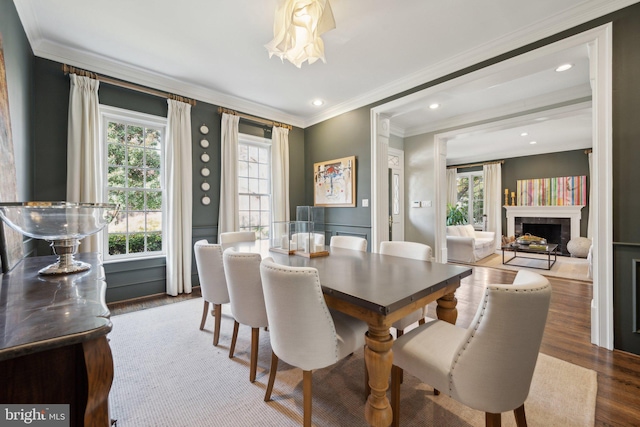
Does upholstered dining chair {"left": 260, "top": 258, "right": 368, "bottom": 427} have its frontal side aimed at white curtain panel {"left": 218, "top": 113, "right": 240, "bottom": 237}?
no

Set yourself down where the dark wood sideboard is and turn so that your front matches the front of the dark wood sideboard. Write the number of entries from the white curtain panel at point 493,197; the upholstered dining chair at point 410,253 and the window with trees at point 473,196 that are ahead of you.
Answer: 3

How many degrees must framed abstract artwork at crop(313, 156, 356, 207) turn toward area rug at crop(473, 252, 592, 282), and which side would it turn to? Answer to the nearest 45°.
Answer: approximately 135° to its left

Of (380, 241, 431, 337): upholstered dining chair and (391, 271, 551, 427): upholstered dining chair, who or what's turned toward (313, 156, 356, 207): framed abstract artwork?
(391, 271, 551, 427): upholstered dining chair

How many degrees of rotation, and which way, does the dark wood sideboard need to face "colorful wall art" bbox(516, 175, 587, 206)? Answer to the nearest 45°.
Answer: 0° — it already faces it

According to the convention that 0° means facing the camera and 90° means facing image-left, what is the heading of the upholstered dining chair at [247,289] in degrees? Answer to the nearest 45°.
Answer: approximately 225°

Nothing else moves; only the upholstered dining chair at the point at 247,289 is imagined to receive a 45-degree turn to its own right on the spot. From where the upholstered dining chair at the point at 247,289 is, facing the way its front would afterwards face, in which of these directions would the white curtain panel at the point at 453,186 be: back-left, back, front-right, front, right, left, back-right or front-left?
front-left

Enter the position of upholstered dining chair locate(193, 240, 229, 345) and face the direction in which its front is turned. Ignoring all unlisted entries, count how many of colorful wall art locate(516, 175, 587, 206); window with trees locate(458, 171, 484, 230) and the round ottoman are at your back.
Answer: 0

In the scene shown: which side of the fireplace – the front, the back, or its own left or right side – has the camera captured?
front

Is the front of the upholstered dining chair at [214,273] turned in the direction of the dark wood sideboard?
no

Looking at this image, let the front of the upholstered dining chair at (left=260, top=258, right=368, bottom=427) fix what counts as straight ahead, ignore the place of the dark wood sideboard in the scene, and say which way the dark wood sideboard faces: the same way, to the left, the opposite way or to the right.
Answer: the same way

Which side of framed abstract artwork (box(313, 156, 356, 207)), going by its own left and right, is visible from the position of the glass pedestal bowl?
front

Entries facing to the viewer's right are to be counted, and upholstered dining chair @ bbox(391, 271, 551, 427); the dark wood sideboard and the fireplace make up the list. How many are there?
1

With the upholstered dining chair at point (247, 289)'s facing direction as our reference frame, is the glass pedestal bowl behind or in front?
behind

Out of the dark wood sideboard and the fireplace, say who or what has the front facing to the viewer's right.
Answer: the dark wood sideboard

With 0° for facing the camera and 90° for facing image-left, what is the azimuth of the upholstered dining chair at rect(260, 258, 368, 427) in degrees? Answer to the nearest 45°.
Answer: approximately 225°

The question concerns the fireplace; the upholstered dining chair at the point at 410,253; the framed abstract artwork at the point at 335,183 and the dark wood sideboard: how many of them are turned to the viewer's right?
1

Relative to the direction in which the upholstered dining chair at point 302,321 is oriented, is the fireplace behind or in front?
in front

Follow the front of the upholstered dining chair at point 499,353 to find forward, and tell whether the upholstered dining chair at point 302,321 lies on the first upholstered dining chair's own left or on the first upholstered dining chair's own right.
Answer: on the first upholstered dining chair's own left
